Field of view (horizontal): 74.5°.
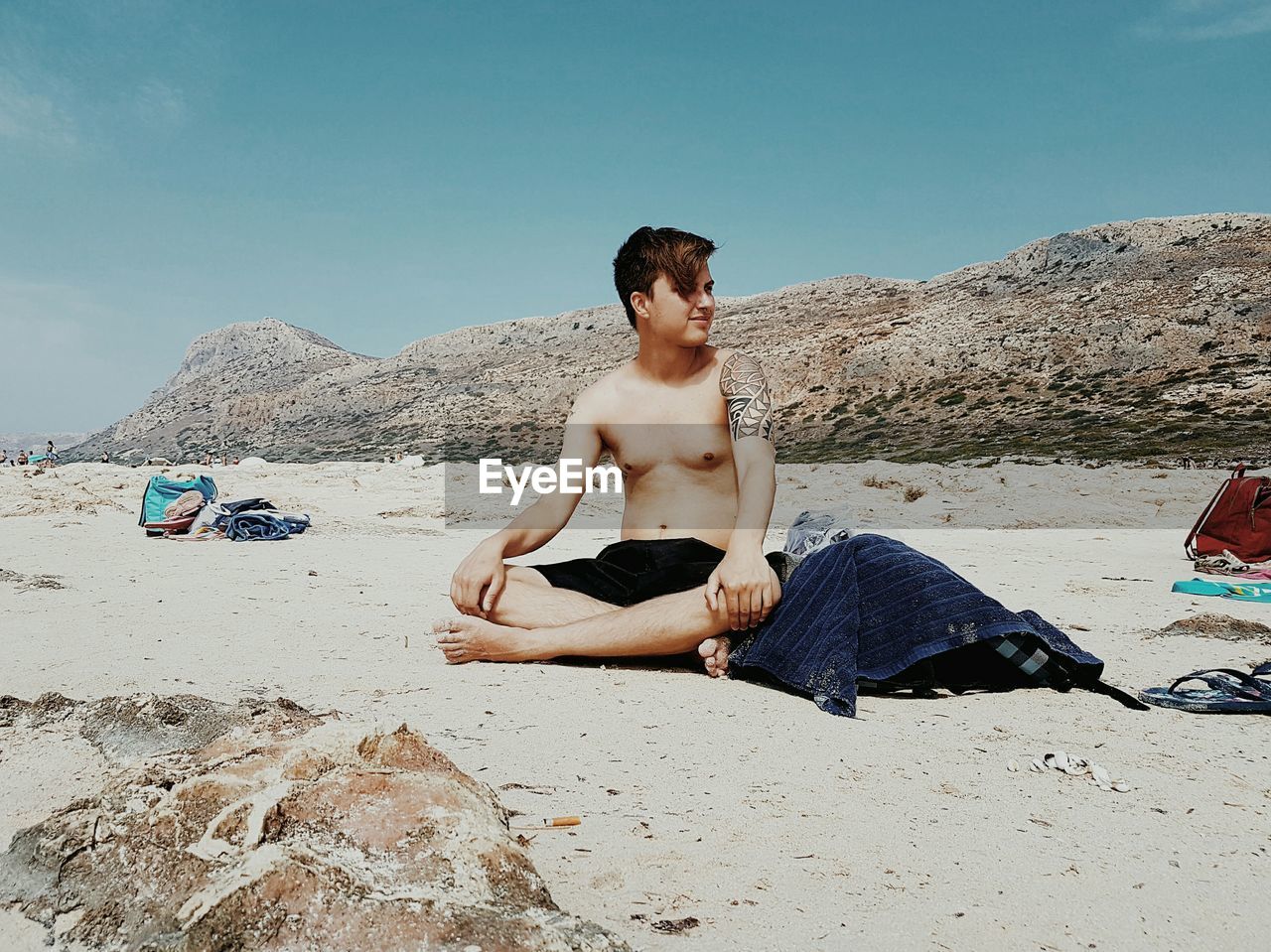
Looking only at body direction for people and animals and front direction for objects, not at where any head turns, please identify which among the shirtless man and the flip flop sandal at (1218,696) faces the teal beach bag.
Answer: the flip flop sandal

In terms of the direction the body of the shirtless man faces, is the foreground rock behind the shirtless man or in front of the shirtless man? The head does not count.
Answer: in front

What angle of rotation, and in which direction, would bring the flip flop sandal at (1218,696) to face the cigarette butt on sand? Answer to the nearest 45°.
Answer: approximately 45° to its left

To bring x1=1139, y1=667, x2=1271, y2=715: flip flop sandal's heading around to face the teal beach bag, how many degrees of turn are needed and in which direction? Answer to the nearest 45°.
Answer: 0° — it already faces it

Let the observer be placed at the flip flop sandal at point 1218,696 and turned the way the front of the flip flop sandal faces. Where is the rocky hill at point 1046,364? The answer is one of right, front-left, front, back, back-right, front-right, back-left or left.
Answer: right

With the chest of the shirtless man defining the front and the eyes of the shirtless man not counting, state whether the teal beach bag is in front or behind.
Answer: behind

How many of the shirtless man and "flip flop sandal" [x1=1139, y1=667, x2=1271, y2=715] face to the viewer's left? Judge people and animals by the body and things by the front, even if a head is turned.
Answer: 1

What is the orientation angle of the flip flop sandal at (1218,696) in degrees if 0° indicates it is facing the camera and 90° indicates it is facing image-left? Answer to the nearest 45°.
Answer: approximately 90°

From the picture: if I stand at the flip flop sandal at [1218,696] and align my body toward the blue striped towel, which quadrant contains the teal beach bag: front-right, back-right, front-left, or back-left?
front-right

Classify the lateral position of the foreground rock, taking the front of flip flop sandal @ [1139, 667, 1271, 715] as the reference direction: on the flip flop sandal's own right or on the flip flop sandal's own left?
on the flip flop sandal's own left

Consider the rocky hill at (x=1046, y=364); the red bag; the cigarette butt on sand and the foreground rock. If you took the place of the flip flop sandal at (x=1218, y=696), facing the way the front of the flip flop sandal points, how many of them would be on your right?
2

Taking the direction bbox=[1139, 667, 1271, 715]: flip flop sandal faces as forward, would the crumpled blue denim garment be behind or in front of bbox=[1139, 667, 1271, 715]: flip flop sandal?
in front

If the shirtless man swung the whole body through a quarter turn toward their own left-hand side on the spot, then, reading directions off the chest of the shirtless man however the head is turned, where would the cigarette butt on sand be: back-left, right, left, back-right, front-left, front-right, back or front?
right

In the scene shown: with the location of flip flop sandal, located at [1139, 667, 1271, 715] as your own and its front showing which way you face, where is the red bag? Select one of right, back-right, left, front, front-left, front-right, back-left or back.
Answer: right

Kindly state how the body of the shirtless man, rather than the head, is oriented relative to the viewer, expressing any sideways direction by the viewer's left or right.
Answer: facing the viewer

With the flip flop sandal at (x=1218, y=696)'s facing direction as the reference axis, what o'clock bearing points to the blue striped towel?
The blue striped towel is roughly at 11 o'clock from the flip flop sandal.

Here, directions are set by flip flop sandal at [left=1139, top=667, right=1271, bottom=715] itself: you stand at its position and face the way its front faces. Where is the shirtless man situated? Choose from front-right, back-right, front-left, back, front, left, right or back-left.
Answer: front
